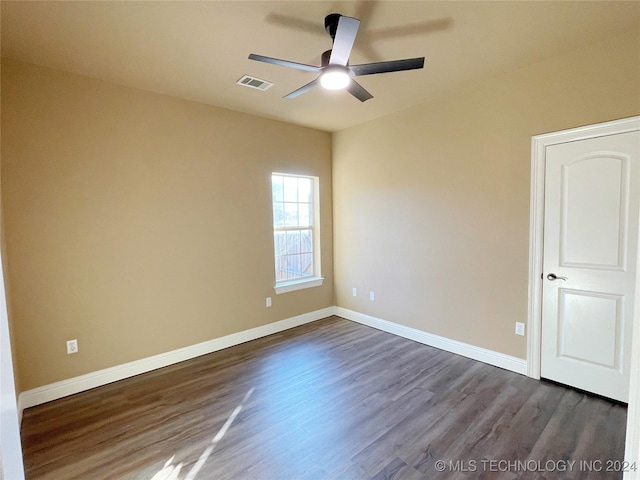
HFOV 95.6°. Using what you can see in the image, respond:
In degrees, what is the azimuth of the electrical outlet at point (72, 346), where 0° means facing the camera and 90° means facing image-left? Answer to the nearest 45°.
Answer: approximately 0°

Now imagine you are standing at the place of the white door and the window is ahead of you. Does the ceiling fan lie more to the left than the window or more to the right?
left

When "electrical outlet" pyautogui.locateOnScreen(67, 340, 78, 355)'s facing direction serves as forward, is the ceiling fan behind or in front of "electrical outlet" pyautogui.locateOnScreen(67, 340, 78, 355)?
in front

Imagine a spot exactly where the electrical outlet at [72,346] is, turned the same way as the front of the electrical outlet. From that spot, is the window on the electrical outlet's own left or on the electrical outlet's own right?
on the electrical outlet's own left

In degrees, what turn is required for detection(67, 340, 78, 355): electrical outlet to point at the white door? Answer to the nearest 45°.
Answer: approximately 45° to its left
